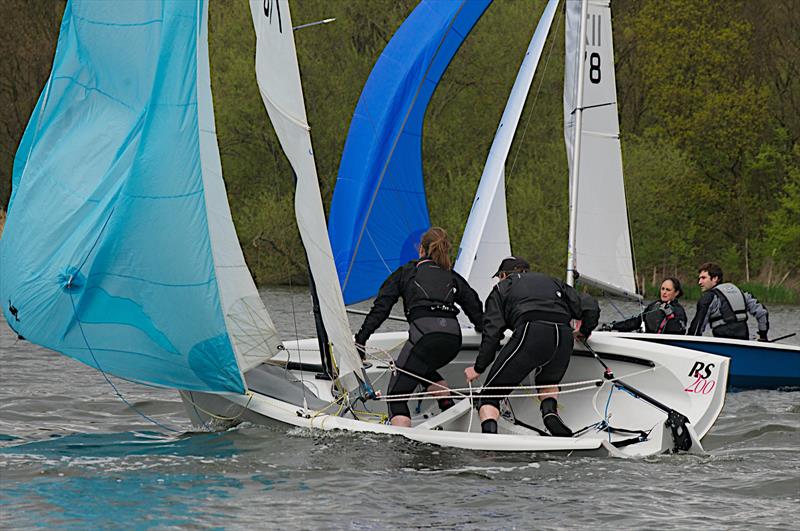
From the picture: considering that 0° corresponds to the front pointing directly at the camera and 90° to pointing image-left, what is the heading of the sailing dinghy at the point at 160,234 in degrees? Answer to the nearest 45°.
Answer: approximately 90°

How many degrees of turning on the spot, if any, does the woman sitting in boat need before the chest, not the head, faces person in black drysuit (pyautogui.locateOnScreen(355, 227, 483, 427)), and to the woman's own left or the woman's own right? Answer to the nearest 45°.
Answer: approximately 45° to the woman's own left

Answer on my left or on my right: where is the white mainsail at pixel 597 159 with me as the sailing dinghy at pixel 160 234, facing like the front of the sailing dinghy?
on my right

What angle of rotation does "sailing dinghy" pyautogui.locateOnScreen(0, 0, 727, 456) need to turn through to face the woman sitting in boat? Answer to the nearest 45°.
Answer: approximately 135° to its right

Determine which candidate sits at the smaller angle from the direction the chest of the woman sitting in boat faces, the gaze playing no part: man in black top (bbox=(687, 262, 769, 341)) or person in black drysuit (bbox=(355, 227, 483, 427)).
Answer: the person in black drysuit

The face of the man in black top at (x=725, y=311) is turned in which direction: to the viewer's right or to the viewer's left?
to the viewer's left

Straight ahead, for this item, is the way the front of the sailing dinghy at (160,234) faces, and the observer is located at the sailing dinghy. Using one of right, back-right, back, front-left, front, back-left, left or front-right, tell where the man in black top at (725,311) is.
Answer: back-right
